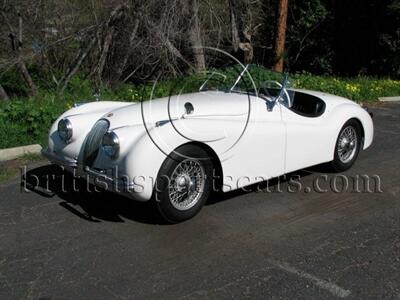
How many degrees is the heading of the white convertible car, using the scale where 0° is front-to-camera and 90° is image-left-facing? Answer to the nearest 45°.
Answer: approximately 45°
